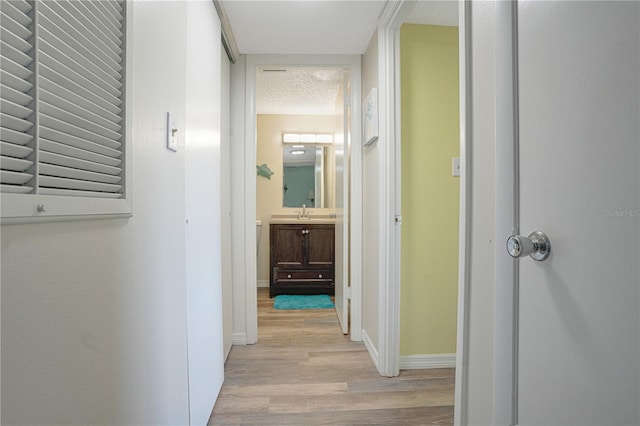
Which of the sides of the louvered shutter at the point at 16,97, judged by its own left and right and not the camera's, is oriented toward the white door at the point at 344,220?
left

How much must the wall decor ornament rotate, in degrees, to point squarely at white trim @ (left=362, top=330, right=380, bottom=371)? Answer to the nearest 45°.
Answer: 0° — it already faces it

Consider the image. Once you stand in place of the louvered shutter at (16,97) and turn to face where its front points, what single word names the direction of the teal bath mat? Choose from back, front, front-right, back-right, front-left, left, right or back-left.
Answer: left

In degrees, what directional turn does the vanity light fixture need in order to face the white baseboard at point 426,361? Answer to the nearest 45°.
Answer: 0° — it already faces it

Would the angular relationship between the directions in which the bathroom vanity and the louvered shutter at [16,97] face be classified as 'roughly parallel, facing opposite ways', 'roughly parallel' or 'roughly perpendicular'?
roughly perpendicular

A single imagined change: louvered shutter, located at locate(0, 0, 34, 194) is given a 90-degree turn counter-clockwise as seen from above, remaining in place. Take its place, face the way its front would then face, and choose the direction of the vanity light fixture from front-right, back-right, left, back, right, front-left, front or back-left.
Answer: front

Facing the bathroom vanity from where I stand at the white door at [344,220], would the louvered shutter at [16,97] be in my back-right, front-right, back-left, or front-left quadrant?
back-left

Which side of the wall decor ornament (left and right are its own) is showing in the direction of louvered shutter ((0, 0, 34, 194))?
front

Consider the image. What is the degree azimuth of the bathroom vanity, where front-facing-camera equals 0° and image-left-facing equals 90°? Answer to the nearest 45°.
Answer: approximately 0°

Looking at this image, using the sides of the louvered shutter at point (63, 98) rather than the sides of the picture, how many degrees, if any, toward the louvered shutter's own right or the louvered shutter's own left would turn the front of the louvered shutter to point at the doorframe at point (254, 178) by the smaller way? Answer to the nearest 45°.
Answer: approximately 90° to the louvered shutter's own left

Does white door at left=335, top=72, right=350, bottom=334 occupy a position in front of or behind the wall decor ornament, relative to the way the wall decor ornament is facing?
in front
